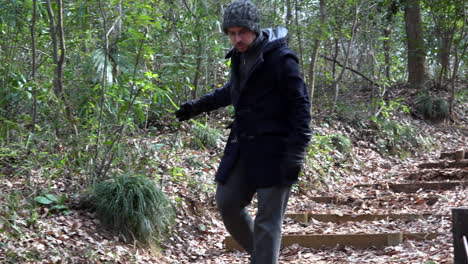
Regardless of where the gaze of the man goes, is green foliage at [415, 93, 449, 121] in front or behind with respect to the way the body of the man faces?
behind

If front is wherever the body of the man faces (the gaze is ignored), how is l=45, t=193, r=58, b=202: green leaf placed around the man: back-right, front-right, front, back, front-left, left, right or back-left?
right

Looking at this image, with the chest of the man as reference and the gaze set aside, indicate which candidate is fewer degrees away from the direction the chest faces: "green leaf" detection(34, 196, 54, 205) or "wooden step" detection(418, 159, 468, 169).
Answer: the green leaf

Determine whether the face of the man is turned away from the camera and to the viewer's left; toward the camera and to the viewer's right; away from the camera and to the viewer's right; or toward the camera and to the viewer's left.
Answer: toward the camera and to the viewer's left

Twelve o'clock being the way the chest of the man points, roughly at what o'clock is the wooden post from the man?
The wooden post is roughly at 8 o'clock from the man.

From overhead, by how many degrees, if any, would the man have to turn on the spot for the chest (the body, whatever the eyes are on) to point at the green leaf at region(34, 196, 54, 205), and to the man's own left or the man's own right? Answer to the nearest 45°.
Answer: approximately 90° to the man's own right

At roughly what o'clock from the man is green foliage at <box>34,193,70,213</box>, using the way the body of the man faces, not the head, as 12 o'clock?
The green foliage is roughly at 3 o'clock from the man.

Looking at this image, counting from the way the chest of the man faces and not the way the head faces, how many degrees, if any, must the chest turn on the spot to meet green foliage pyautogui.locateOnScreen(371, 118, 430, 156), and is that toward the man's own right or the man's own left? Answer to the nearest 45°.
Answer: approximately 135° to the man's own right

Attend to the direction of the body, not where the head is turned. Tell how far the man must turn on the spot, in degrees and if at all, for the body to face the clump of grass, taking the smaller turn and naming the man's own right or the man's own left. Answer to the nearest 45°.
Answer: approximately 90° to the man's own right

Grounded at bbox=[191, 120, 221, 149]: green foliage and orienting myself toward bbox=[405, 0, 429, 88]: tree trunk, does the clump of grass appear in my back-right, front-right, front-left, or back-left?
back-right

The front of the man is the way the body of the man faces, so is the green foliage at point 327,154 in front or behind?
behind

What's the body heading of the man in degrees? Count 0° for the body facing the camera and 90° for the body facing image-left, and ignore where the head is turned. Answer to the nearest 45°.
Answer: approximately 45°
